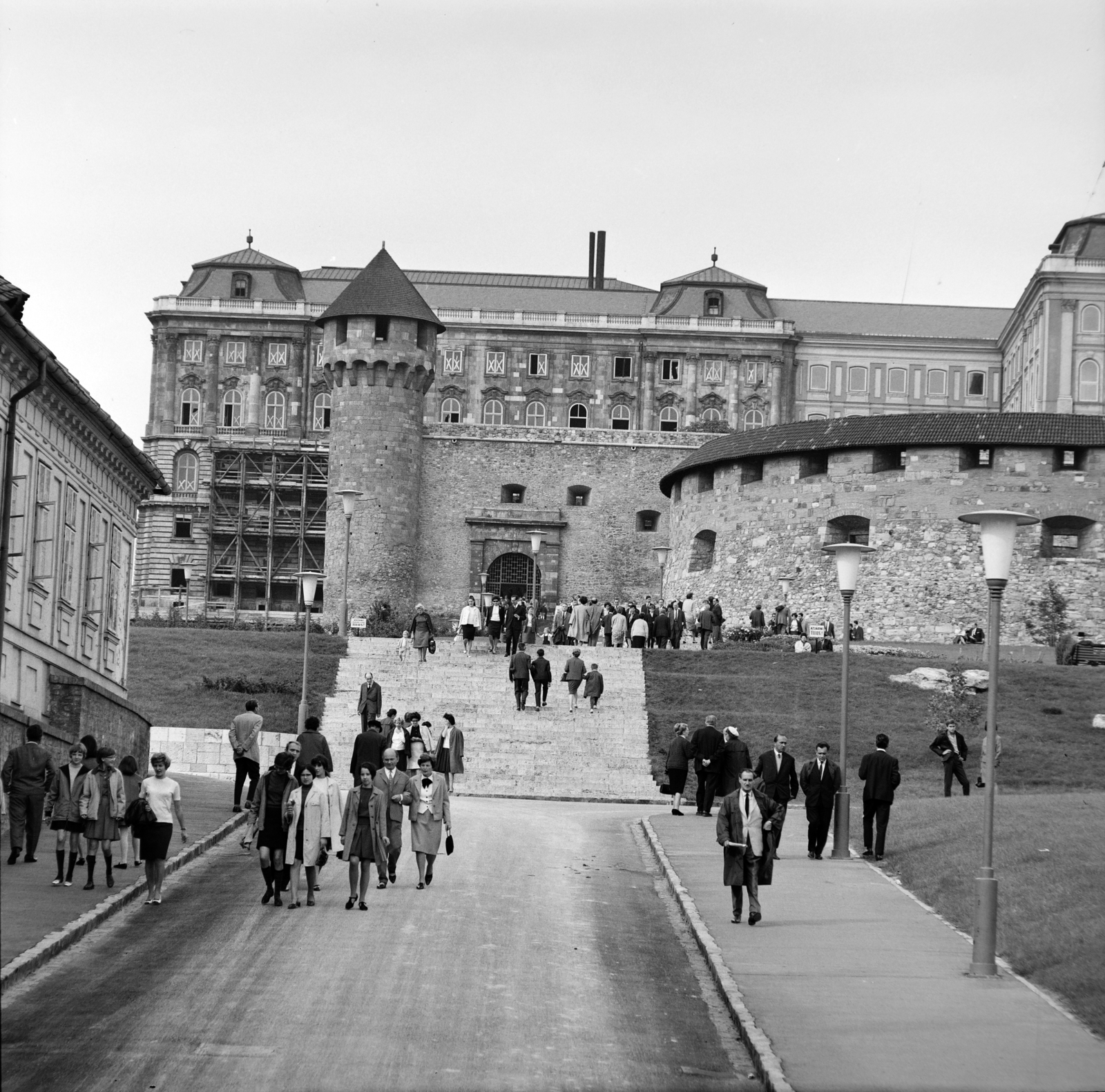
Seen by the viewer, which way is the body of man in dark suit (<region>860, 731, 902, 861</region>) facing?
away from the camera

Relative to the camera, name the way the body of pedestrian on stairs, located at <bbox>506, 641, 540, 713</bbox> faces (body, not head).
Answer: away from the camera

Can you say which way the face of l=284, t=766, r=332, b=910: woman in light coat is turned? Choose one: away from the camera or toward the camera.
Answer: toward the camera

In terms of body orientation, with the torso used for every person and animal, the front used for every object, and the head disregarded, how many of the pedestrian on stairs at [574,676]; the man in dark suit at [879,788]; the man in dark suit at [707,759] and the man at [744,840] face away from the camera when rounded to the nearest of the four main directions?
3

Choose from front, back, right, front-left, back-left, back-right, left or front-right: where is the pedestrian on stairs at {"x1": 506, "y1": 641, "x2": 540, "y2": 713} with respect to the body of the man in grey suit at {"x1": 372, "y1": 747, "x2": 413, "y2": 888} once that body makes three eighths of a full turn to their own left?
front-left

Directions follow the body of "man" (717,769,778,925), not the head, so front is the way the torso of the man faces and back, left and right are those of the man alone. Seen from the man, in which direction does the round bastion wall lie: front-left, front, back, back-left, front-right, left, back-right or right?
back

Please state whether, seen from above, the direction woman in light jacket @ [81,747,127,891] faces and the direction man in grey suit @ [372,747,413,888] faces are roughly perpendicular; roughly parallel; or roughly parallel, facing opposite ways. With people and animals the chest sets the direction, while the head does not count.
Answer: roughly parallel

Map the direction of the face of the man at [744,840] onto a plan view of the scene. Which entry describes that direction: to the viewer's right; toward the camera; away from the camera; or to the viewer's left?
toward the camera

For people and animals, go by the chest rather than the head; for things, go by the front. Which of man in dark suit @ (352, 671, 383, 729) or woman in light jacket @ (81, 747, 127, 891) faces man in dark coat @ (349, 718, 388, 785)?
man in dark suit @ (352, 671, 383, 729)

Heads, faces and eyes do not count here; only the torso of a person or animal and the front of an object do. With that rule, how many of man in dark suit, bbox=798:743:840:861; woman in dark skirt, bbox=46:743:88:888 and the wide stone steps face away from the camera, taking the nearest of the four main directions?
0

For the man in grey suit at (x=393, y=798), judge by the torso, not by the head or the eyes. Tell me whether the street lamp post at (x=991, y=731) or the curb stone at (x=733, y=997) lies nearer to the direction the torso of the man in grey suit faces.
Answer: the curb stone

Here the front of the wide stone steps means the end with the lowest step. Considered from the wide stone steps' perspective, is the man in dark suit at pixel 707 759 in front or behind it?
in front

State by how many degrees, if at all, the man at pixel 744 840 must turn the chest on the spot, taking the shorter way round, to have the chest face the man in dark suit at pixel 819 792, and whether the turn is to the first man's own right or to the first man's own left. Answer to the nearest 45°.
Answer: approximately 180°

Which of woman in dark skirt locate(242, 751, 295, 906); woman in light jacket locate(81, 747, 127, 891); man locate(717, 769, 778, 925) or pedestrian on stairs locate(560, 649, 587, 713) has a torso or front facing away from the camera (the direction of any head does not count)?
the pedestrian on stairs

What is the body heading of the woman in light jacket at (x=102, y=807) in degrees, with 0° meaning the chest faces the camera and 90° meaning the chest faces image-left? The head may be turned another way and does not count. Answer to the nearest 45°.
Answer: approximately 0°

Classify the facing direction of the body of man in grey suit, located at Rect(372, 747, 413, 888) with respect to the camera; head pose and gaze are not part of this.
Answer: toward the camera

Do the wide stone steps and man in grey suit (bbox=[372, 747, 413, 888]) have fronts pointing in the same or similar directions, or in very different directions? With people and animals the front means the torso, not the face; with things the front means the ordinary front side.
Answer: same or similar directions

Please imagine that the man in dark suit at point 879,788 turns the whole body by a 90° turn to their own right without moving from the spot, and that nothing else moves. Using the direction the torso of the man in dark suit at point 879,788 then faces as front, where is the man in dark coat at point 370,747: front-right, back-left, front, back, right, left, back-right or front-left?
back
